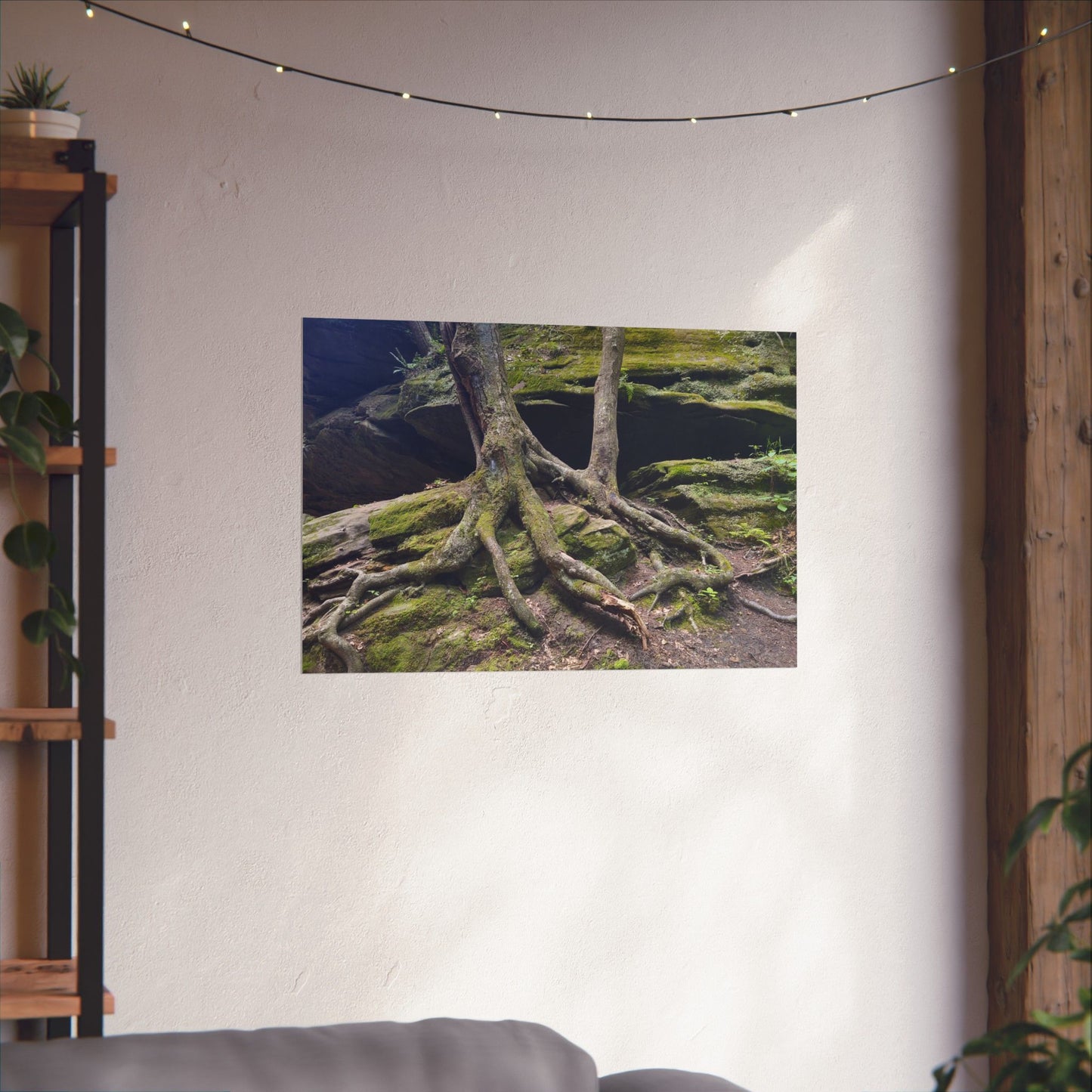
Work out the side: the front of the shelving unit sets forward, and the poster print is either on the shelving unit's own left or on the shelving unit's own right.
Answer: on the shelving unit's own left

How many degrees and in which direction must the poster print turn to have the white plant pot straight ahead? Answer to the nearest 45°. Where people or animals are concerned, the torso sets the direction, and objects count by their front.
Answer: approximately 45° to its right

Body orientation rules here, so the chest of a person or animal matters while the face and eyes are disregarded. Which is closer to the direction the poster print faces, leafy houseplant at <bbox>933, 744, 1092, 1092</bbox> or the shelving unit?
the leafy houseplant

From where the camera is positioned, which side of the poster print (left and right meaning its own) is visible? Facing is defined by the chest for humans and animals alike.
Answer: front

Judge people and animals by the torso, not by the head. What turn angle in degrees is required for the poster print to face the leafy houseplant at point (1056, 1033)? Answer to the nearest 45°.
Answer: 0° — it already faces it

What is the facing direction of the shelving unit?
toward the camera
